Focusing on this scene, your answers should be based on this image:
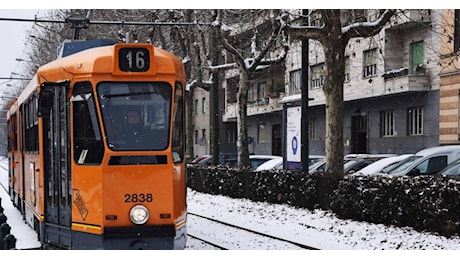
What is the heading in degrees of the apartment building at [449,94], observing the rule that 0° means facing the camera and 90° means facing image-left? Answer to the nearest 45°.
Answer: approximately 45°

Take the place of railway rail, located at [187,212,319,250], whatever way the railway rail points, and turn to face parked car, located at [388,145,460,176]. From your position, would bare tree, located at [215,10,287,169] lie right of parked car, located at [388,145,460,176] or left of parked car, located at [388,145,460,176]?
left

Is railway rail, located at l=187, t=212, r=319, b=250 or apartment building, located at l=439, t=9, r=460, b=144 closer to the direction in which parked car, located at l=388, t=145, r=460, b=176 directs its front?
the railway rail

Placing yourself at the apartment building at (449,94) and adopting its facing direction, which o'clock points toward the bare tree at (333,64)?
The bare tree is roughly at 11 o'clock from the apartment building.

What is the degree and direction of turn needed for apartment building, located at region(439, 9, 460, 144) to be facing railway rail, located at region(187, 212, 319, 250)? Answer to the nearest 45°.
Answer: approximately 45° to its left

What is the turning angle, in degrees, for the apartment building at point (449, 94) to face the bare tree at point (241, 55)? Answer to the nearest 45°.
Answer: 0° — it already faces it

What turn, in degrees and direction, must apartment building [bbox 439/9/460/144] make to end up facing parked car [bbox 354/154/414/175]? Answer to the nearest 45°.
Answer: approximately 45° to its left
